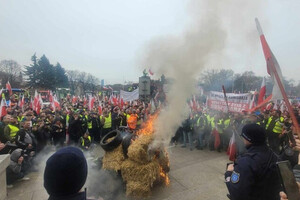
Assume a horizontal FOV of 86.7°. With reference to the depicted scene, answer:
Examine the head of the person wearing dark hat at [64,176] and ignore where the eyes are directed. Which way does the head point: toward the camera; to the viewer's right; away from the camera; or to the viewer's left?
away from the camera

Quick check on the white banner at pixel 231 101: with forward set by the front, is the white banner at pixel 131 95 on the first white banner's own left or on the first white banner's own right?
on the first white banner's own right

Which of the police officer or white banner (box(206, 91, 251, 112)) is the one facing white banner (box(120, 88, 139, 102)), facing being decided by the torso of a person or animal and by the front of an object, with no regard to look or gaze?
the police officer

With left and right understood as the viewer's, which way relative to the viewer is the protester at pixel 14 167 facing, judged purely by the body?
facing to the right of the viewer

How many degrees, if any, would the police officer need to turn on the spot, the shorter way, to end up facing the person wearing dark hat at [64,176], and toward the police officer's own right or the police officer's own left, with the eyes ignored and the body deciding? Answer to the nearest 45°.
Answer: approximately 90° to the police officer's own left

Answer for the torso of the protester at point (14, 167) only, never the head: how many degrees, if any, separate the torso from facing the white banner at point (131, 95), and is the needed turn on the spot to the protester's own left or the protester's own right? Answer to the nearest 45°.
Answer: approximately 45° to the protester's own left

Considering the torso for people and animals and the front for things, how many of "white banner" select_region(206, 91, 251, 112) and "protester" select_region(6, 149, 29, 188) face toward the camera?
1

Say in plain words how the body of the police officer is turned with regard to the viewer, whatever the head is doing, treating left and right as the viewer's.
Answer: facing away from the viewer and to the left of the viewer

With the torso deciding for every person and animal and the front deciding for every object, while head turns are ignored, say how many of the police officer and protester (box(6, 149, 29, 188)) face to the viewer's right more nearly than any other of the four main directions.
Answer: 1
